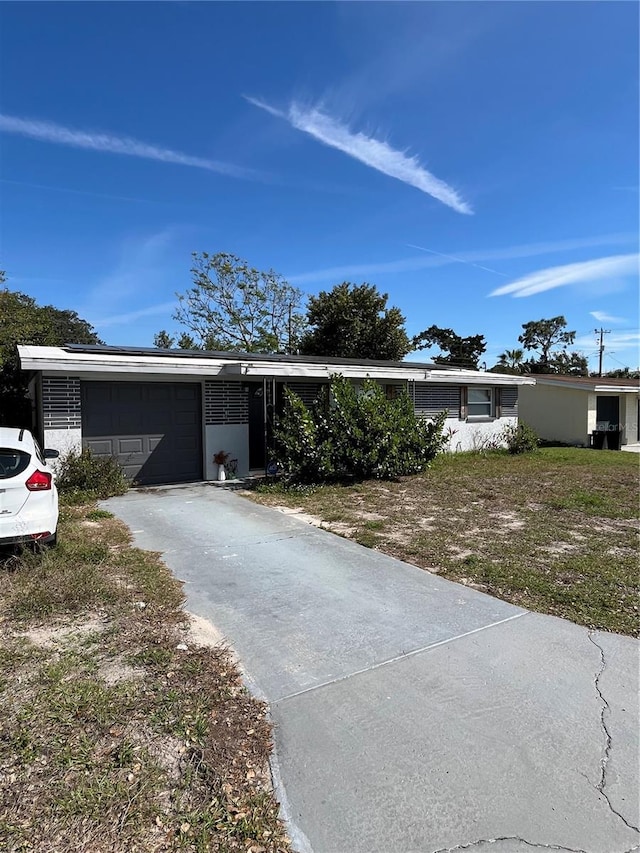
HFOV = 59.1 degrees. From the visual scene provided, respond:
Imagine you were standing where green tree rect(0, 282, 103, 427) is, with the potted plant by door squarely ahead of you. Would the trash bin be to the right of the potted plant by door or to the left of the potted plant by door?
left

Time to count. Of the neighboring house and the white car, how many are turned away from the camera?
1

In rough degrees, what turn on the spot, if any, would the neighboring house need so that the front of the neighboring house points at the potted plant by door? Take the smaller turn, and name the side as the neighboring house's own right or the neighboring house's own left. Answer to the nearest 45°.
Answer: approximately 90° to the neighboring house's own right

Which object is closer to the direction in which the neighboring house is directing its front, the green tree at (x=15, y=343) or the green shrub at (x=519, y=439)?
the green shrub

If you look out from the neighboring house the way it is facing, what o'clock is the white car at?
The white car is roughly at 2 o'clock from the neighboring house.

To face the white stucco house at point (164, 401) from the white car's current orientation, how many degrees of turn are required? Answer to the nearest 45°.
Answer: approximately 45° to its right

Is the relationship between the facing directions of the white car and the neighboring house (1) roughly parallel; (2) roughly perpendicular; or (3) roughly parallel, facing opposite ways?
roughly parallel, facing opposite ways

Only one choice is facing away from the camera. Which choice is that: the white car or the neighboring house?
the white car

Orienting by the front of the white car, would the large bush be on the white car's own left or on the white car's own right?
on the white car's own right

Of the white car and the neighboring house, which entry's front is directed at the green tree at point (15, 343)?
the white car

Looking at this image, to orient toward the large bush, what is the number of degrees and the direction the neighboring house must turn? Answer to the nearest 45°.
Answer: approximately 45° to its right

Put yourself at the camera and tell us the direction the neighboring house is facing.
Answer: facing the viewer and to the right of the viewer

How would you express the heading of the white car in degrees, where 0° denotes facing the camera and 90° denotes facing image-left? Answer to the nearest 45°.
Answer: approximately 180°
